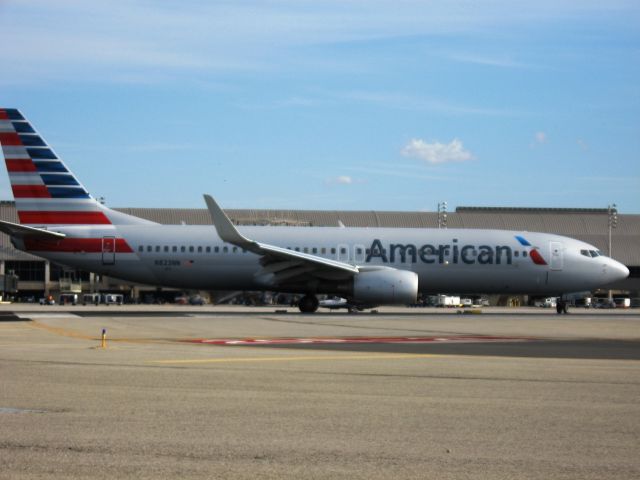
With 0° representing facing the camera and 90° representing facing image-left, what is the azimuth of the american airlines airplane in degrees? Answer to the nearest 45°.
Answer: approximately 270°
